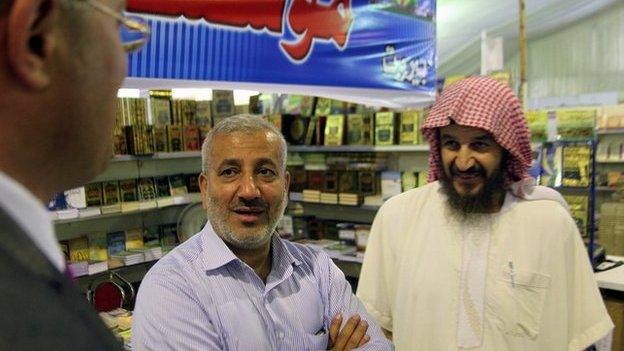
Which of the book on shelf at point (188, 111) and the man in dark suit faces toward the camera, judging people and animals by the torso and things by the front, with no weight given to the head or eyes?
the book on shelf

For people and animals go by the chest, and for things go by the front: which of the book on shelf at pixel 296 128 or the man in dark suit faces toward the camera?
the book on shelf

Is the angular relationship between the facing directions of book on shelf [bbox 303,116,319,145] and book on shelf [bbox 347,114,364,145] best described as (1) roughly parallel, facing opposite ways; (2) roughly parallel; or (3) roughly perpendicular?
roughly parallel

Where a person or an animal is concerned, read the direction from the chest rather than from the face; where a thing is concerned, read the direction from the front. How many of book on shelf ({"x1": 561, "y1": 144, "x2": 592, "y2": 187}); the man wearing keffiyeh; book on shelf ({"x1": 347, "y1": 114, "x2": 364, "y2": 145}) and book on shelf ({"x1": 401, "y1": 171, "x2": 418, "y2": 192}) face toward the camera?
4

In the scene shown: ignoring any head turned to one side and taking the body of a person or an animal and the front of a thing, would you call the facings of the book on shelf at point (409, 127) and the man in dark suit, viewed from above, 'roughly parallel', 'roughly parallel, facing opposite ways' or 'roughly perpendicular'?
roughly parallel, facing opposite ways

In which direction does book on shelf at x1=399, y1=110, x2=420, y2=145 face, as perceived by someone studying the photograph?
facing the viewer

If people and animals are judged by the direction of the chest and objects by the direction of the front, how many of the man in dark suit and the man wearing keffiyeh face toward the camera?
1

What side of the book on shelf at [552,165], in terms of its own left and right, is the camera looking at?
front

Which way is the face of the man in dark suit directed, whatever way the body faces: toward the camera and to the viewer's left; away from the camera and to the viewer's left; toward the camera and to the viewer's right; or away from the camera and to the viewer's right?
away from the camera and to the viewer's right

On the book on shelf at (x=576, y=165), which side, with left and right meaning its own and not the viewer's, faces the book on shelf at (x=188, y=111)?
right

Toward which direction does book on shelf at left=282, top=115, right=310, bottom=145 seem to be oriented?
toward the camera

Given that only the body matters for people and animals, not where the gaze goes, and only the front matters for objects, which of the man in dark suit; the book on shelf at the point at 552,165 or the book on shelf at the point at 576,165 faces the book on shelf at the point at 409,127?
the man in dark suit
